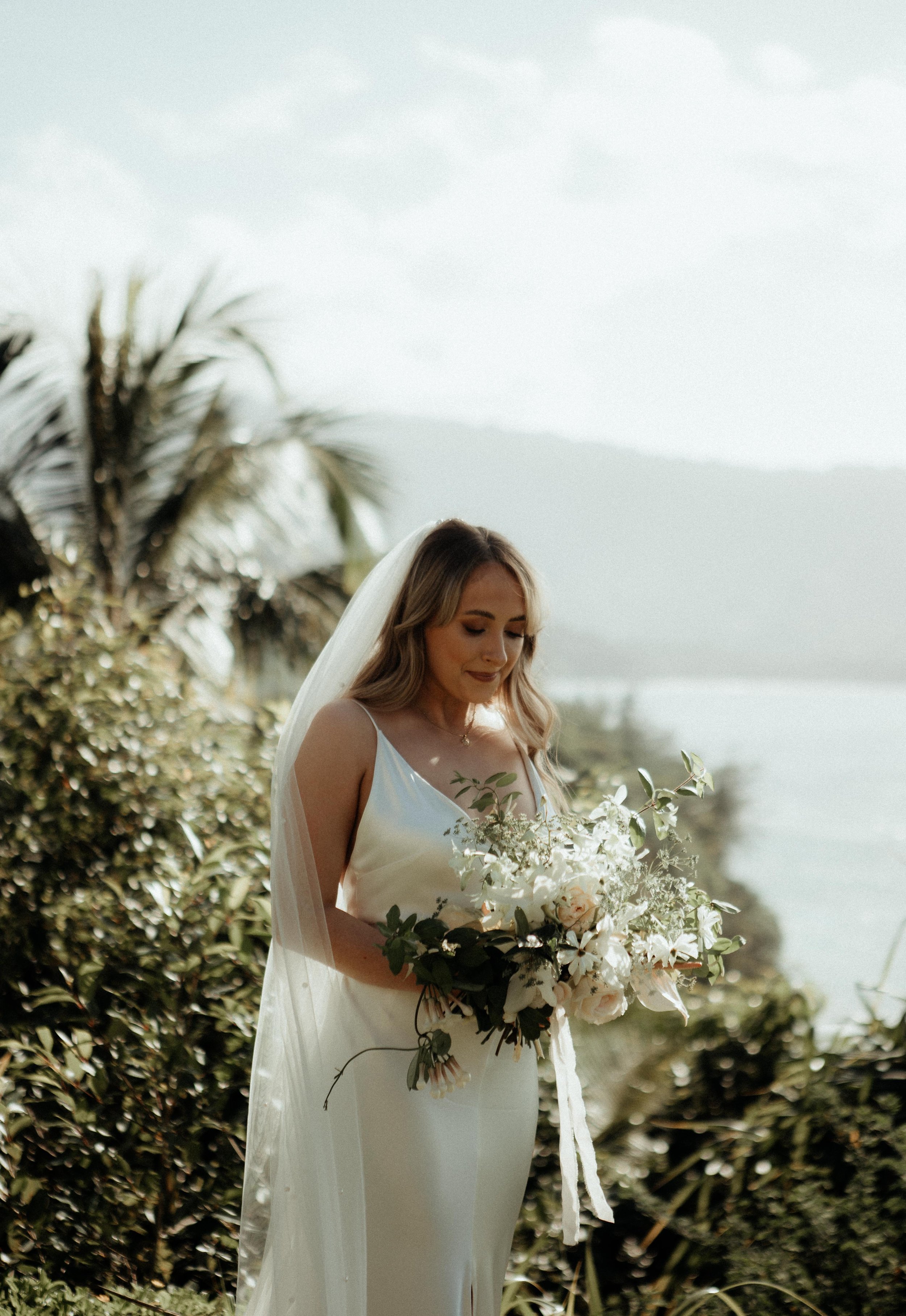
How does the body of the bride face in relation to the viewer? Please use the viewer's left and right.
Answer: facing the viewer and to the right of the viewer

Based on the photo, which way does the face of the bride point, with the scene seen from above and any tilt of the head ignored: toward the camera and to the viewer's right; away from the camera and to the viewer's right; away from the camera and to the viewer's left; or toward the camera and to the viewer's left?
toward the camera and to the viewer's right

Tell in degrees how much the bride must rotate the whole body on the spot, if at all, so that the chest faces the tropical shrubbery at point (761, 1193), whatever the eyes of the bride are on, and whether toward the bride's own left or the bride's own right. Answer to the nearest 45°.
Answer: approximately 90° to the bride's own left

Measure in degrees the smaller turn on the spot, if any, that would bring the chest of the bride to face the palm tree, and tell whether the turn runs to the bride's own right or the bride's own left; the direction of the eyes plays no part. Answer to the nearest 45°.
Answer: approximately 135° to the bride's own left

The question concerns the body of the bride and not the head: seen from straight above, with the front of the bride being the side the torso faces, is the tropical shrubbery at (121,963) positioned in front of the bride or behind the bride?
behind
